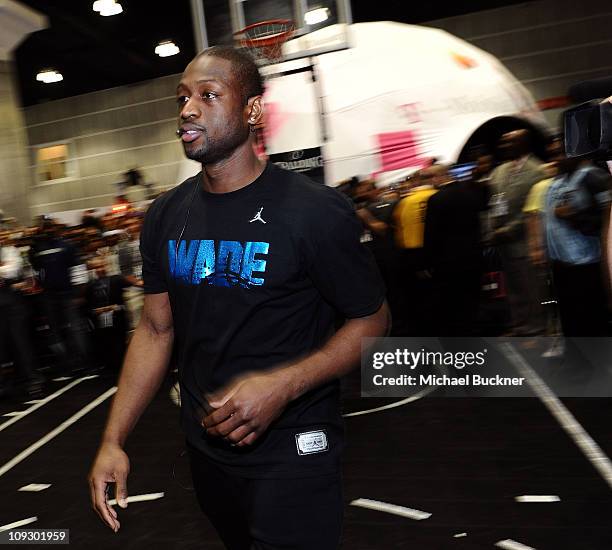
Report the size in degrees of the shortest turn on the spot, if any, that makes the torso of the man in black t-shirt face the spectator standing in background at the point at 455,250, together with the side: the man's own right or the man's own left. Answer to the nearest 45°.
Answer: approximately 180°

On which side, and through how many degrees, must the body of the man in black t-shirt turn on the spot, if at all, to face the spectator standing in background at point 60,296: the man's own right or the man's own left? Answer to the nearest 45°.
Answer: approximately 135° to the man's own right

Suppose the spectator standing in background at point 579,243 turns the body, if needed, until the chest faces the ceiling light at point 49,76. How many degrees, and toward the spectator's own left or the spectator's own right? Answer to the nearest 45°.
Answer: approximately 90° to the spectator's own right

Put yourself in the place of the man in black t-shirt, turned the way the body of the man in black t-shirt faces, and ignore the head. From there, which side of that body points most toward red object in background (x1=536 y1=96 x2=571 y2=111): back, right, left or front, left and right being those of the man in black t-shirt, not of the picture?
back

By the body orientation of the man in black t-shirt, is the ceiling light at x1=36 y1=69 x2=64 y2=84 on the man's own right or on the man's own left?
on the man's own right

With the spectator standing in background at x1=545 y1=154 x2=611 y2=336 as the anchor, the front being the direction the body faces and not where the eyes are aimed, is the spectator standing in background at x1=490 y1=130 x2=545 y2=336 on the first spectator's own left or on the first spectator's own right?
on the first spectator's own right

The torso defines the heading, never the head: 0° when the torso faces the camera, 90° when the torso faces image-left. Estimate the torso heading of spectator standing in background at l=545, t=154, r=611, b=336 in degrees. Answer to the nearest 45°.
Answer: approximately 45°

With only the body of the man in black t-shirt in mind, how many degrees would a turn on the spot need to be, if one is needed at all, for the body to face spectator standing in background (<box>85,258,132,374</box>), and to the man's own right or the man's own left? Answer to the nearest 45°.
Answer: approximately 135° to the man's own right

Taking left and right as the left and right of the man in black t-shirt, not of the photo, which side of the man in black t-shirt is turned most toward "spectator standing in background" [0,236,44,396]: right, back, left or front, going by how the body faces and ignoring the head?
right

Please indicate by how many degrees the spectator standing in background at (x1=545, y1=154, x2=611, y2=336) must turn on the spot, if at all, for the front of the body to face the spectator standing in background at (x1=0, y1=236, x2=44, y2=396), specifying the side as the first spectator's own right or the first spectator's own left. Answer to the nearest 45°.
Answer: approximately 45° to the first spectator's own right
